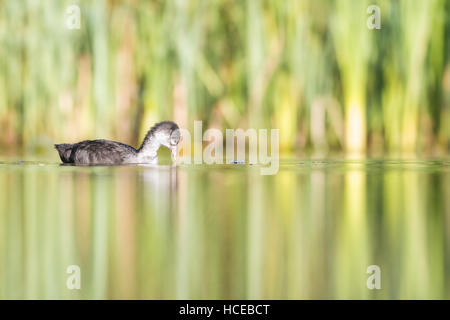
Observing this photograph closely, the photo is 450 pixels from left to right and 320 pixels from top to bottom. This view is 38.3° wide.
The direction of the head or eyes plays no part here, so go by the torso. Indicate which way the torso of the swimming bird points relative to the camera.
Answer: to the viewer's right
